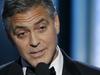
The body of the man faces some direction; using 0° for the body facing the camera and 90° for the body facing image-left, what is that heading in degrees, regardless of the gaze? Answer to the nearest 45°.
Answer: approximately 0°
